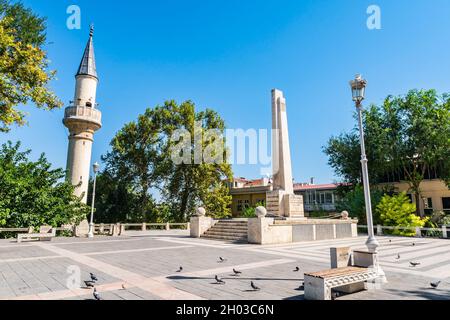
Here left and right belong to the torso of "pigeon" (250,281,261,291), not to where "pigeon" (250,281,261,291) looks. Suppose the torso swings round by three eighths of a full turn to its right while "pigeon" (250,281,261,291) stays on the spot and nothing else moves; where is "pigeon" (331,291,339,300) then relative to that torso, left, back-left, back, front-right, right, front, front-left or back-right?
front-right

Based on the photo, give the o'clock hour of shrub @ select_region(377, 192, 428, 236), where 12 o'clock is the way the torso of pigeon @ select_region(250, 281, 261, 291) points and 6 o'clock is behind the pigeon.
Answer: The shrub is roughly at 4 o'clock from the pigeon.

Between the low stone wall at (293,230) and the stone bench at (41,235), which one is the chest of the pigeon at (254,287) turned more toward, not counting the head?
the stone bench

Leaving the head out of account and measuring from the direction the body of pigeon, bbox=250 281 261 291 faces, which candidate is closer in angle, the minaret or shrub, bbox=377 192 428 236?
the minaret

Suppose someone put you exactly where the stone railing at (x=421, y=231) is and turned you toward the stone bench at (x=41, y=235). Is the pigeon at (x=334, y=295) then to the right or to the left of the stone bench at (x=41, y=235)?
left

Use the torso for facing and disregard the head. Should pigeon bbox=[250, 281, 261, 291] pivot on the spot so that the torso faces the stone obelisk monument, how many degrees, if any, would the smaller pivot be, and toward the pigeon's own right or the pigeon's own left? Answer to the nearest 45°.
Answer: approximately 90° to the pigeon's own right

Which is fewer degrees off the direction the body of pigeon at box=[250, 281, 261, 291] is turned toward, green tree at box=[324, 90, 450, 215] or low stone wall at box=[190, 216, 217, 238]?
the low stone wall

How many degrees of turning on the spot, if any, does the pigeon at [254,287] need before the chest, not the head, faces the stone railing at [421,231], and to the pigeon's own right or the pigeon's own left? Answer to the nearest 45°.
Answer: approximately 135° to the pigeon's own right

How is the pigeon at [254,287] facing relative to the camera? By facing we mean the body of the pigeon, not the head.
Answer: to the viewer's left

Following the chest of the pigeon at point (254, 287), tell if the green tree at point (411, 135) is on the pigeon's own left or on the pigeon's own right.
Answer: on the pigeon's own right
